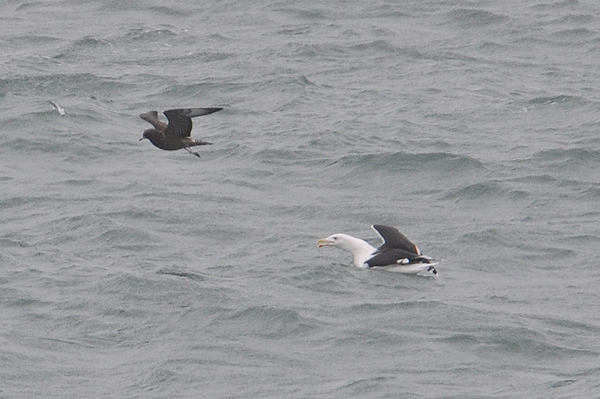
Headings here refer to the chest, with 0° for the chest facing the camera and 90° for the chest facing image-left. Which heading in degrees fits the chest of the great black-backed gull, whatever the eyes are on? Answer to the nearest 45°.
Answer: approximately 90°

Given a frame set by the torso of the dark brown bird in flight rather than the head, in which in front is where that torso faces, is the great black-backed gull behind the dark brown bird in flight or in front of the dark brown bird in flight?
behind

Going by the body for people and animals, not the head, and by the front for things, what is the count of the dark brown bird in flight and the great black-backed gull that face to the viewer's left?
2

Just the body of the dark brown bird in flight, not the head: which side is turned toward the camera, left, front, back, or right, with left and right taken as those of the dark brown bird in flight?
left

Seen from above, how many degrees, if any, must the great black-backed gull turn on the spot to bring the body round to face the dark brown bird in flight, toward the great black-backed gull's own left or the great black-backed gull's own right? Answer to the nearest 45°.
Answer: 0° — it already faces it
